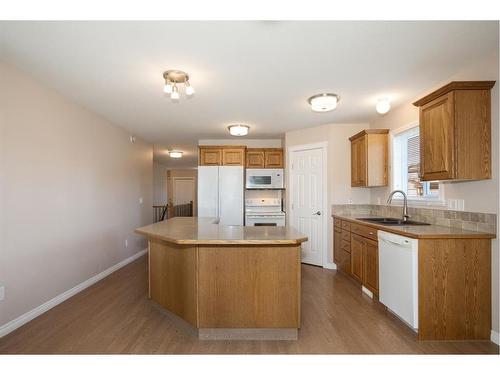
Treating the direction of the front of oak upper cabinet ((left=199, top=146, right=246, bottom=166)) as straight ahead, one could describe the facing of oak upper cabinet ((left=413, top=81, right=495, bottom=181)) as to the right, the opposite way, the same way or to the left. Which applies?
to the right

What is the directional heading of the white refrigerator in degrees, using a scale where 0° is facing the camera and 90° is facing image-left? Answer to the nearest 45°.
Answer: approximately 0°

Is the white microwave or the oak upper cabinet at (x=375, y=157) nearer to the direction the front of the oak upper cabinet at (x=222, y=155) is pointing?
the oak upper cabinet

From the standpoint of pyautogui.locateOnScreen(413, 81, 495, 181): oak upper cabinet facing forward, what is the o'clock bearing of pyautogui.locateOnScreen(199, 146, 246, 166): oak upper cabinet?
pyautogui.locateOnScreen(199, 146, 246, 166): oak upper cabinet is roughly at 2 o'clock from pyautogui.locateOnScreen(413, 81, 495, 181): oak upper cabinet.

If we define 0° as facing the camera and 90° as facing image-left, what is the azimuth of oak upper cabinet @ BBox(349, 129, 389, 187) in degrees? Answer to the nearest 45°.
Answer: approximately 45°

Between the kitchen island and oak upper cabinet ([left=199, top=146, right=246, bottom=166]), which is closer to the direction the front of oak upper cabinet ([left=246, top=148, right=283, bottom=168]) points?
the kitchen island

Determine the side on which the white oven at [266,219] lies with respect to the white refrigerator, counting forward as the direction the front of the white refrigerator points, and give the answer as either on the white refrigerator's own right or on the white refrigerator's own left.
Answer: on the white refrigerator's own left

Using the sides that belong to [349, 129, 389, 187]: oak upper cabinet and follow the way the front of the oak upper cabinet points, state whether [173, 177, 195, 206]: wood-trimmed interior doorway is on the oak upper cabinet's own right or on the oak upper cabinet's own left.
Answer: on the oak upper cabinet's own right

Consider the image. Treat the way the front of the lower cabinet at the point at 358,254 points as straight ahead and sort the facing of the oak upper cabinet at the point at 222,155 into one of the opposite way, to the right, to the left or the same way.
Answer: to the left

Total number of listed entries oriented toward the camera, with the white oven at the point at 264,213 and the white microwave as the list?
2

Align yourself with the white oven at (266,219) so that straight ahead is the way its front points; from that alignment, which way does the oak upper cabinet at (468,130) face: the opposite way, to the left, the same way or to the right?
to the right
